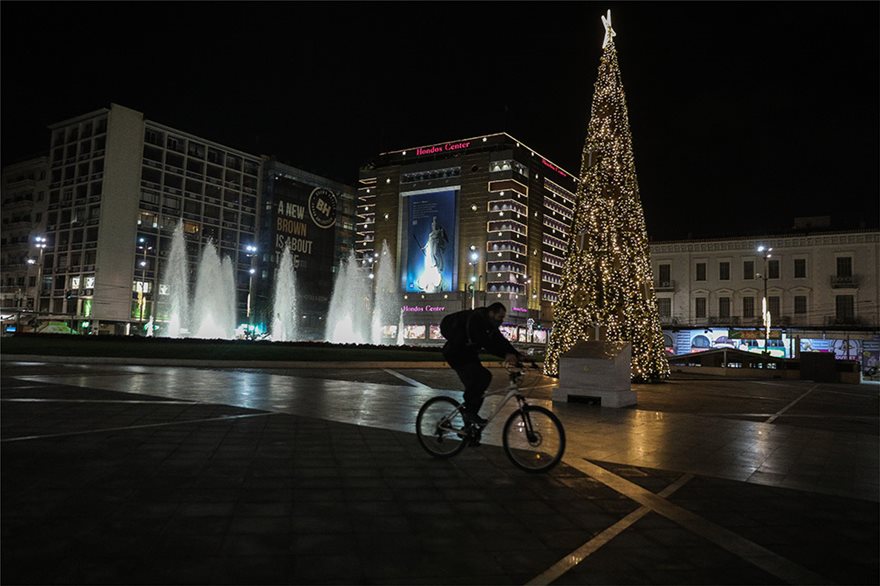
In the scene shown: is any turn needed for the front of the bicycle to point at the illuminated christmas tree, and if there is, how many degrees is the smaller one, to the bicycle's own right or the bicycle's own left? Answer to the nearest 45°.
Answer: approximately 135° to the bicycle's own left

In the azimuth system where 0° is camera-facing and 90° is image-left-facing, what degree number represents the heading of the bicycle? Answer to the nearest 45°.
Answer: approximately 315°

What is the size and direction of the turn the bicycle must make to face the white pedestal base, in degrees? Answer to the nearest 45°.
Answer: approximately 135° to its left
